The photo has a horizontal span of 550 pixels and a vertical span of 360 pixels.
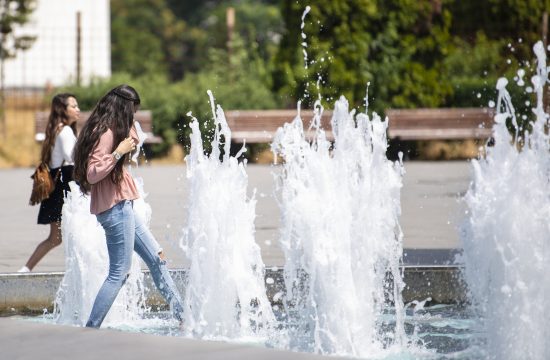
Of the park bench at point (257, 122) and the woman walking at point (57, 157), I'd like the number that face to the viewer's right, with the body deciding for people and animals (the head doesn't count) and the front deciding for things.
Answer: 1

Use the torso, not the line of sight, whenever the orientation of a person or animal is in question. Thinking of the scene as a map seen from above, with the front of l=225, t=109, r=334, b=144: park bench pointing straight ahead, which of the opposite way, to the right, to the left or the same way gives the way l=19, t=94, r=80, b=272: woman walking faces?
to the left

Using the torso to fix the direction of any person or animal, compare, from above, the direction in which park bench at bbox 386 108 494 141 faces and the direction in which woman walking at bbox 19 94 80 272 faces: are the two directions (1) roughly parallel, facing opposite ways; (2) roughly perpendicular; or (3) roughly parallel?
roughly perpendicular

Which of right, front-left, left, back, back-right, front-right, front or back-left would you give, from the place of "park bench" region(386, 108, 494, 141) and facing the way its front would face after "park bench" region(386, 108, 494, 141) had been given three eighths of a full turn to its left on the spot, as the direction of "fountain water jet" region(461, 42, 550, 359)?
back-right

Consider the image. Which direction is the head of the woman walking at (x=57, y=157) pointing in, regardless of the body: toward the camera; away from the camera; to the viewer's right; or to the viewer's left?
to the viewer's right

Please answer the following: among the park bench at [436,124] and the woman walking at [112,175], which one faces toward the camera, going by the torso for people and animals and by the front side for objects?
the park bench

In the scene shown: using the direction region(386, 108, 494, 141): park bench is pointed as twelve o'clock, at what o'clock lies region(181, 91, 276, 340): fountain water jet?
The fountain water jet is roughly at 12 o'clock from the park bench.

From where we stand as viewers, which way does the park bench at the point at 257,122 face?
facing the viewer

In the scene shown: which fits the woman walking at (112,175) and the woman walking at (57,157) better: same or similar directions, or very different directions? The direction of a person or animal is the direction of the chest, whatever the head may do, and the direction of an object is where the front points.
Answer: same or similar directions

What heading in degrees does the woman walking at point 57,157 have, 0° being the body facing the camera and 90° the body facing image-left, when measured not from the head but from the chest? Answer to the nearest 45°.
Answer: approximately 270°

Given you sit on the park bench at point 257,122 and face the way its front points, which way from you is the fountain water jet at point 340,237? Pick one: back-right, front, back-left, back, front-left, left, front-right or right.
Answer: front

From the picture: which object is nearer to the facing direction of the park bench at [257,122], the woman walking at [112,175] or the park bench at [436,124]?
the woman walking

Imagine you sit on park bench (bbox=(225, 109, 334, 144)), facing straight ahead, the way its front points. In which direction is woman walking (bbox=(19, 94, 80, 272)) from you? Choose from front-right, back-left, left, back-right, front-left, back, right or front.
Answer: front
